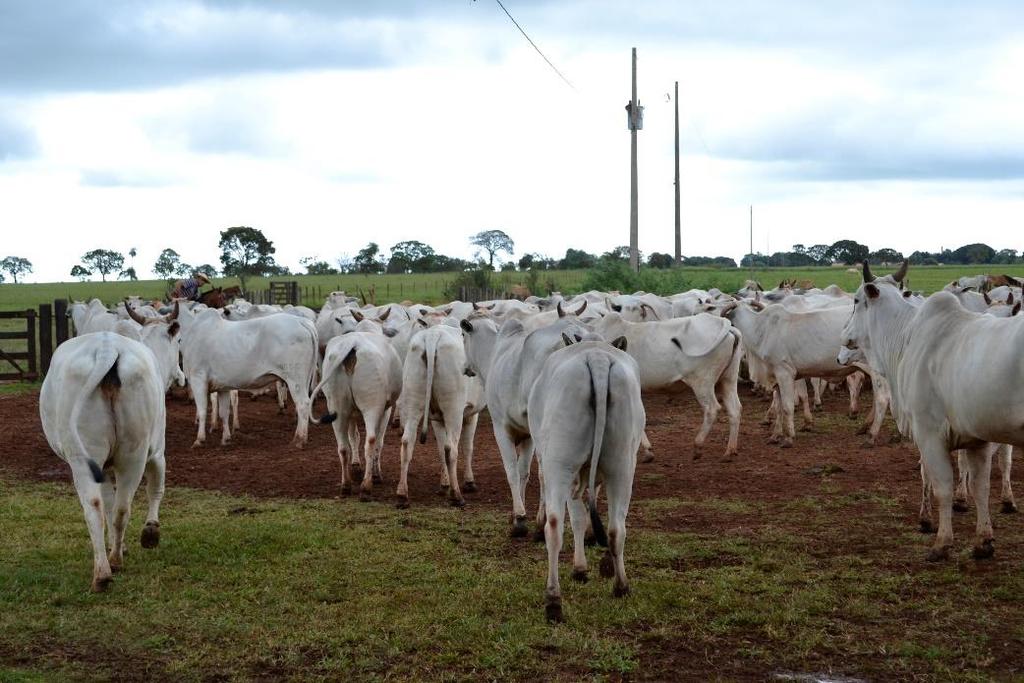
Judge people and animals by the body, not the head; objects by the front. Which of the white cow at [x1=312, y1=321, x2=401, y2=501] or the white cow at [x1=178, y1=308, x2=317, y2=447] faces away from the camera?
the white cow at [x1=312, y1=321, x2=401, y2=501]

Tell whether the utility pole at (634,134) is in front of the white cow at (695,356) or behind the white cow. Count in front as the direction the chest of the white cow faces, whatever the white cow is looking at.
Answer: in front

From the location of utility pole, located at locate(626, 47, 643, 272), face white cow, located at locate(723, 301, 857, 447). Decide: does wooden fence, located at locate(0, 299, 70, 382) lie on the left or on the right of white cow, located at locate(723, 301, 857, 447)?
right

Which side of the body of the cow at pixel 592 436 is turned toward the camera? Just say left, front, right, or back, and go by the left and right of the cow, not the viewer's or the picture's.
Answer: back

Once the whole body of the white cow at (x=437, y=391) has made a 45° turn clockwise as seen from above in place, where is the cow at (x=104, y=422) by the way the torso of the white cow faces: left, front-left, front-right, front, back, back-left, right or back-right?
back

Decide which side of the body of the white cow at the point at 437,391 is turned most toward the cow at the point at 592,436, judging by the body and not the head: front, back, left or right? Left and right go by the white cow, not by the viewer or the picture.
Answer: back

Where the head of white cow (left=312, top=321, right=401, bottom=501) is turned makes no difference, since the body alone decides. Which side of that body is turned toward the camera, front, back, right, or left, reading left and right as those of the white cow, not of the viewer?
back

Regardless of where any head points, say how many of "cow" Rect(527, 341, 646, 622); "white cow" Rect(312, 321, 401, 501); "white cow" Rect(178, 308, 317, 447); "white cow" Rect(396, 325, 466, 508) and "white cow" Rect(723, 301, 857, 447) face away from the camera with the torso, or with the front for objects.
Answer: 3

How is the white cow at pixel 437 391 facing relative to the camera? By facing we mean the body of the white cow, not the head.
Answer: away from the camera

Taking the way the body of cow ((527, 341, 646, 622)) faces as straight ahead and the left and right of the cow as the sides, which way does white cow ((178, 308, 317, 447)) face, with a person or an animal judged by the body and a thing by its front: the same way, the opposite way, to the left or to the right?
to the left

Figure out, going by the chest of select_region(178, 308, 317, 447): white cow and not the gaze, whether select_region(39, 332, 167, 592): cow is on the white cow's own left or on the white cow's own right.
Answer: on the white cow's own left

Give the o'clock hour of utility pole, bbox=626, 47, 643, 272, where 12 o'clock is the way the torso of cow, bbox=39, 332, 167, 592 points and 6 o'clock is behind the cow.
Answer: The utility pole is roughly at 1 o'clock from the cow.

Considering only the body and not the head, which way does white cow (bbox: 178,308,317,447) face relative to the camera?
to the viewer's left

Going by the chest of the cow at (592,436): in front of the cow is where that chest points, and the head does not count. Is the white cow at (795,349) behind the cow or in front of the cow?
in front

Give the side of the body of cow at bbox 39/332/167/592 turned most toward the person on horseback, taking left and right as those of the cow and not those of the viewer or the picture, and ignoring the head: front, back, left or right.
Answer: front
